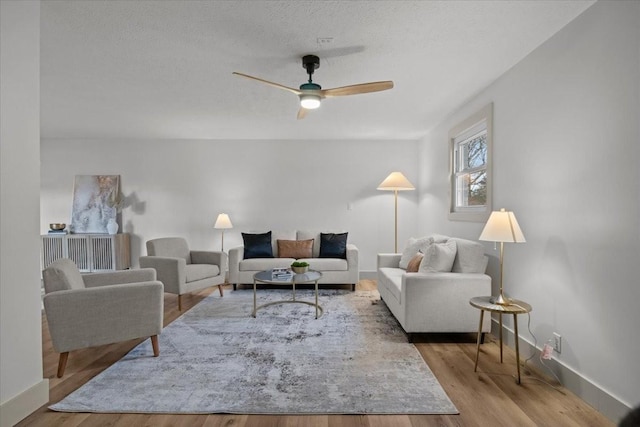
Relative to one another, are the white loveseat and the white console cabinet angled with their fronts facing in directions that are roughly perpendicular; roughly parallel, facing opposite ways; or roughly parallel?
roughly perpendicular

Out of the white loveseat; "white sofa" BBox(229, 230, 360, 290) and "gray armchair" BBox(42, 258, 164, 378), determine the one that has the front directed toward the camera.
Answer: the white sofa

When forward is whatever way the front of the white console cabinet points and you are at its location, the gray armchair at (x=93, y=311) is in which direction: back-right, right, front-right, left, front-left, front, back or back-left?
front-left

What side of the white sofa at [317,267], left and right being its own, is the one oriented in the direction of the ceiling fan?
front

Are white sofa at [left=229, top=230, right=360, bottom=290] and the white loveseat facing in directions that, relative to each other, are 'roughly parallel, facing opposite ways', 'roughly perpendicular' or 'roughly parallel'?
roughly perpendicular

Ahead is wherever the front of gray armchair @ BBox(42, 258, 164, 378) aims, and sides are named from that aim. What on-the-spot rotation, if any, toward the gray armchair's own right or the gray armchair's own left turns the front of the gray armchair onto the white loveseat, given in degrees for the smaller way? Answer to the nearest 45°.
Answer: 0° — it already faces it

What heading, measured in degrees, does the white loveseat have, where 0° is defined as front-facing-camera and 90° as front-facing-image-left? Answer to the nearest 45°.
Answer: approximately 90°

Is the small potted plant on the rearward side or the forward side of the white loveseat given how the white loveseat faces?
on the forward side

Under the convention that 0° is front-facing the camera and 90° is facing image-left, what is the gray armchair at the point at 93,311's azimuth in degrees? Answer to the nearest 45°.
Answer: approximately 270°

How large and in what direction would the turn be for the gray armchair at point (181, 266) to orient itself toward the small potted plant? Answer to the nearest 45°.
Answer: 0° — it already faces it
